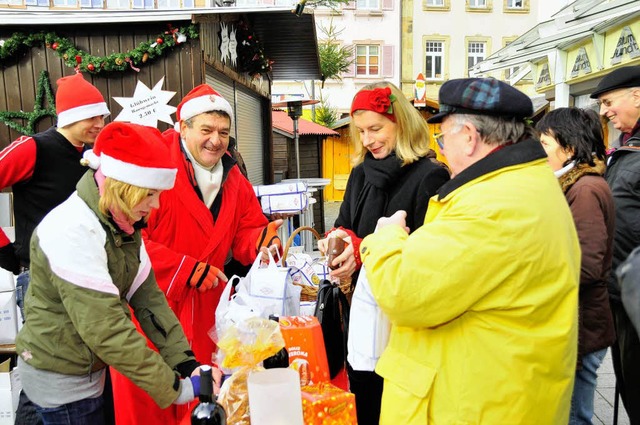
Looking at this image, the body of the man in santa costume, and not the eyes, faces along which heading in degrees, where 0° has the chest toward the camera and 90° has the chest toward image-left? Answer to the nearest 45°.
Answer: approximately 315°

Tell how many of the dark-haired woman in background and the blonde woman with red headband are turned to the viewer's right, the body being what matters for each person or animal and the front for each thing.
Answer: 0

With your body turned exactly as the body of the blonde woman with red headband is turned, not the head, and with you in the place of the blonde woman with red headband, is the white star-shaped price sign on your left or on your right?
on your right

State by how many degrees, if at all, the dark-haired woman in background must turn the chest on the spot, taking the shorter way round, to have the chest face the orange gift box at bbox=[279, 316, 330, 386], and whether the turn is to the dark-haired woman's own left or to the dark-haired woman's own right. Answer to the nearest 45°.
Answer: approximately 45° to the dark-haired woman's own left

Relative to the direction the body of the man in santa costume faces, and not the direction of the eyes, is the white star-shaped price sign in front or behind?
behind

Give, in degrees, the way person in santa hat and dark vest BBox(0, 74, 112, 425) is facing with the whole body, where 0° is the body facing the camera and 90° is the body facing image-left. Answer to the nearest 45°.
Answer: approximately 270°

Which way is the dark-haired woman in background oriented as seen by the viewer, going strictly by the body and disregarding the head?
to the viewer's left

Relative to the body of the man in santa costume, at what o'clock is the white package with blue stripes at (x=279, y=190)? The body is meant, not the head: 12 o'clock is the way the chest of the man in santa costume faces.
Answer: The white package with blue stripes is roughly at 8 o'clock from the man in santa costume.

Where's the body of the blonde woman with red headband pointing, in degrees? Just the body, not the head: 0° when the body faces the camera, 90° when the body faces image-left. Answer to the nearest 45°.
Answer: approximately 45°

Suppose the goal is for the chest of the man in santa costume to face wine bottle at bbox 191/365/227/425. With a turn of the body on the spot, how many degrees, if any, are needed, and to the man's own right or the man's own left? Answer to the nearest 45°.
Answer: approximately 45° to the man's own right

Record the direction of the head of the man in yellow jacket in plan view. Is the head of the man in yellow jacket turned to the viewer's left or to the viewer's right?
to the viewer's left

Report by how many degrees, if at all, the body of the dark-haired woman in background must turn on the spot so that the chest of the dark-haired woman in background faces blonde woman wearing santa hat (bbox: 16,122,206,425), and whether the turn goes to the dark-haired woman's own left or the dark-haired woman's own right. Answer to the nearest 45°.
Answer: approximately 45° to the dark-haired woman's own left
